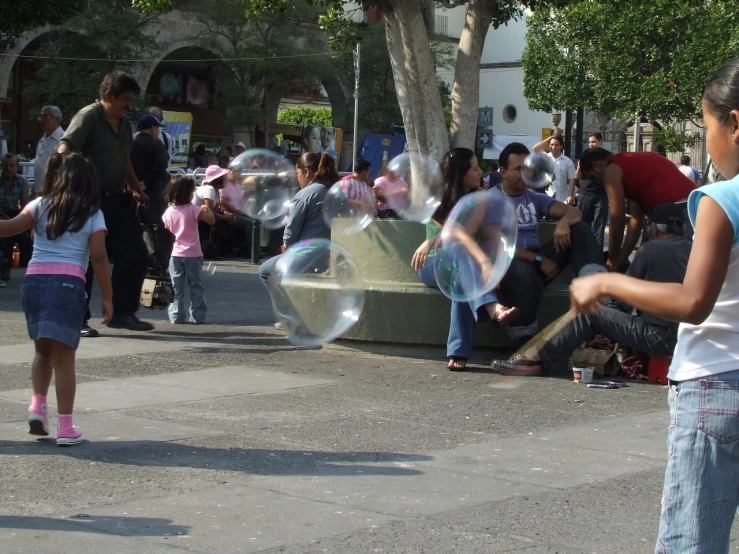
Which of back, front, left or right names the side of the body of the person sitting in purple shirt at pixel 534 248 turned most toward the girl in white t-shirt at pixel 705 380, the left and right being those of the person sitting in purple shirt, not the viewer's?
front

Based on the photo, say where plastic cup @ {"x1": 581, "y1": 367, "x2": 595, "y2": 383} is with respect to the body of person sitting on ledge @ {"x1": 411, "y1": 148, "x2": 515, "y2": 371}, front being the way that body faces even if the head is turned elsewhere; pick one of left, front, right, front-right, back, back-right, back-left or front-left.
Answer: front-left

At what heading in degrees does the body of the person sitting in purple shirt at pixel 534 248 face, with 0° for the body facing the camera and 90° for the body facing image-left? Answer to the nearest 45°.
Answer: approximately 0°

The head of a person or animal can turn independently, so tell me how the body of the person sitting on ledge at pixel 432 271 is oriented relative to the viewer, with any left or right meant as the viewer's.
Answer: facing the viewer and to the right of the viewer

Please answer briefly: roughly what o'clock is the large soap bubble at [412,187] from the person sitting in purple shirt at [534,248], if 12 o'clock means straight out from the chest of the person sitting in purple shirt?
The large soap bubble is roughly at 4 o'clock from the person sitting in purple shirt.

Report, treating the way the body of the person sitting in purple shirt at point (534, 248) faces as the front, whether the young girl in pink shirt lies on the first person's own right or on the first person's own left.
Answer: on the first person's own right

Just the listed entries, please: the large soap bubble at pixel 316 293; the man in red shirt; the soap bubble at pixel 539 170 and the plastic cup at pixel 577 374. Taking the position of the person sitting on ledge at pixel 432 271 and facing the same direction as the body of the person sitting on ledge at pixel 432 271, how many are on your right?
1

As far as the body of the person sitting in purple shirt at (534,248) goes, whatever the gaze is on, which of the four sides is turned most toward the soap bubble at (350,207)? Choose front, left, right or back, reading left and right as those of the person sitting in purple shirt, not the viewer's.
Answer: right

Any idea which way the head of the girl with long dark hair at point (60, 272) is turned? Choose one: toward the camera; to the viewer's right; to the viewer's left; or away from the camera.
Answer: away from the camera

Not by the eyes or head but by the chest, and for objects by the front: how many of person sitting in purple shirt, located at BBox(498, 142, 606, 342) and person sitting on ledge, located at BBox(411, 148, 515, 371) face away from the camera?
0

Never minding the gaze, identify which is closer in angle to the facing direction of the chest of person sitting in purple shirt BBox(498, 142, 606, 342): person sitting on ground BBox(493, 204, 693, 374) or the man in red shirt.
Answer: the person sitting on ground
